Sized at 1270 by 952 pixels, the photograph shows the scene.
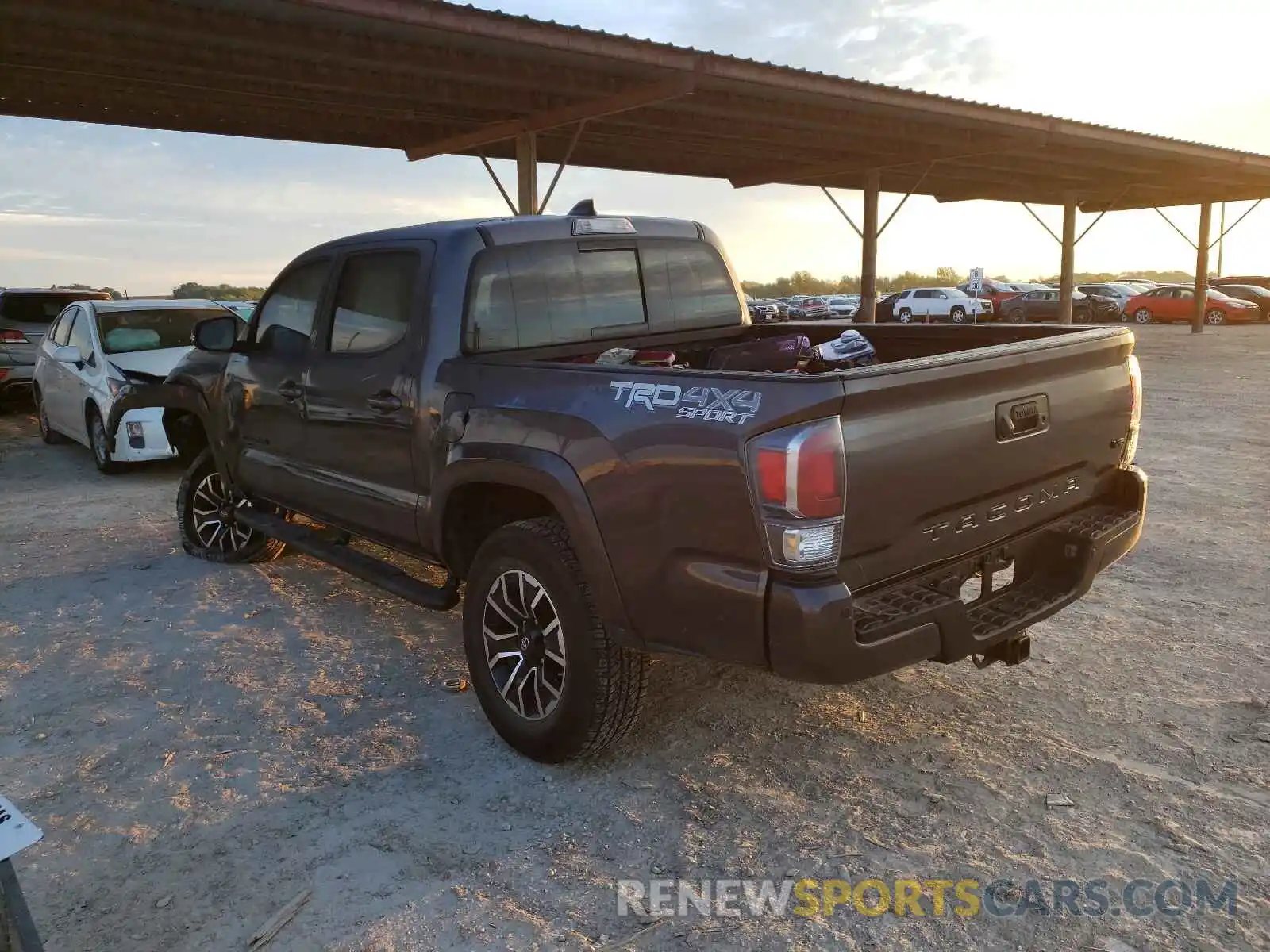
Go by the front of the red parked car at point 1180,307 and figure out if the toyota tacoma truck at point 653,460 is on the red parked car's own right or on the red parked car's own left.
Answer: on the red parked car's own right

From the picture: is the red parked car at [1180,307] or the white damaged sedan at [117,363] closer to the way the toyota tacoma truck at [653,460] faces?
the white damaged sedan

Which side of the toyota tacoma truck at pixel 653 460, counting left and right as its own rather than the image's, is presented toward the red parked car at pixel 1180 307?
right

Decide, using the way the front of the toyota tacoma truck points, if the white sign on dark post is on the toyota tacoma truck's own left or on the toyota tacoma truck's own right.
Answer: on the toyota tacoma truck's own left

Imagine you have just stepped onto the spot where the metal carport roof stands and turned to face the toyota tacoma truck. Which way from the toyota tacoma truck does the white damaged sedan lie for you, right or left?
right

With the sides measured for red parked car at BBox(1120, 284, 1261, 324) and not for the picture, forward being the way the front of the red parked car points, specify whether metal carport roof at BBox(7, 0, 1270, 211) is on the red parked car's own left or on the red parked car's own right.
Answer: on the red parked car's own right

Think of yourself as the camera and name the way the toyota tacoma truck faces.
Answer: facing away from the viewer and to the left of the viewer

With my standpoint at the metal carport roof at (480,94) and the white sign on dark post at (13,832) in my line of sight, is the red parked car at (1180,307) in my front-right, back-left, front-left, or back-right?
back-left

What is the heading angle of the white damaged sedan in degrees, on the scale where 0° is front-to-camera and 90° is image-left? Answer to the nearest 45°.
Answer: approximately 315°
